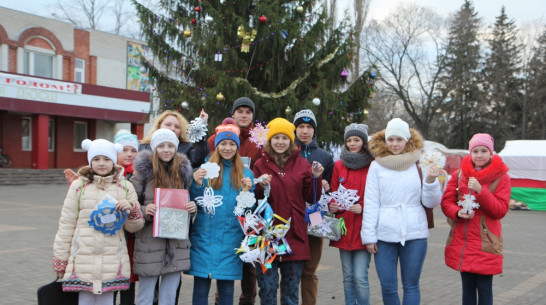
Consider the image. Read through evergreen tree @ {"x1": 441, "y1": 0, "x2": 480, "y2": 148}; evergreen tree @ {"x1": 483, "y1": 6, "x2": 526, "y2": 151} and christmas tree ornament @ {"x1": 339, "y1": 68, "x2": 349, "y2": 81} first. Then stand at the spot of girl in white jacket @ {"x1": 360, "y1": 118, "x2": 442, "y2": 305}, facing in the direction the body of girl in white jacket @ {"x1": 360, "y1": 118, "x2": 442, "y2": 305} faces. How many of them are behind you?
3

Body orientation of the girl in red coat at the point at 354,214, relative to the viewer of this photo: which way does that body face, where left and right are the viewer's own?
facing the viewer and to the left of the viewer

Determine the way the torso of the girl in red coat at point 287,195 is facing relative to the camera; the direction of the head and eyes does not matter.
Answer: toward the camera

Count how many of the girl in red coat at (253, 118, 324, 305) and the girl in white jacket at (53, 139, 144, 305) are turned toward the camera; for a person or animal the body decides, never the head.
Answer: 2

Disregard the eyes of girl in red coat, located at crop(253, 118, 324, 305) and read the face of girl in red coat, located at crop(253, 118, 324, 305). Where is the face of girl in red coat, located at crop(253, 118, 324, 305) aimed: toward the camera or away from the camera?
toward the camera

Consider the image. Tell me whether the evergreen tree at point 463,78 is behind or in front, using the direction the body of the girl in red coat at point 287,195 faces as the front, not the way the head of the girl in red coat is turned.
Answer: behind

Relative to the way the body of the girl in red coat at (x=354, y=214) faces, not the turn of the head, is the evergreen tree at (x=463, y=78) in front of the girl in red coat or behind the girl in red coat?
behind

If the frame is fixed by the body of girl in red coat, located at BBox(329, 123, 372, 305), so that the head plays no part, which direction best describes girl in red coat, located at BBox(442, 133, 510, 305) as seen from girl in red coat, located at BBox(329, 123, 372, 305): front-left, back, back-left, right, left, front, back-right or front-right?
back-left

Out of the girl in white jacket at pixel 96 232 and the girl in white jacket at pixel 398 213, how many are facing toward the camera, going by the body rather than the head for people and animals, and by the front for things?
2

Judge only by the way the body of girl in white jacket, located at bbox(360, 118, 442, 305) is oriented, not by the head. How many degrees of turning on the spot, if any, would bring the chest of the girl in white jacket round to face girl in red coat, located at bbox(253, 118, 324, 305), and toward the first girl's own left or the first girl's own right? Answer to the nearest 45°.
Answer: approximately 90° to the first girl's own right

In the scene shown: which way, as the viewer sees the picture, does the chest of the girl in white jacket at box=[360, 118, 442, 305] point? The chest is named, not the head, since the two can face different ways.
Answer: toward the camera

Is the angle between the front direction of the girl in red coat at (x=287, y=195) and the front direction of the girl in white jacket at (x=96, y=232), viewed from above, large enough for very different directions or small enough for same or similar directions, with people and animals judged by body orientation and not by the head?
same or similar directions

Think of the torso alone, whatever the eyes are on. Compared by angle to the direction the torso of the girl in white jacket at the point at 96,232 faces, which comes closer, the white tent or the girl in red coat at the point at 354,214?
the girl in red coat

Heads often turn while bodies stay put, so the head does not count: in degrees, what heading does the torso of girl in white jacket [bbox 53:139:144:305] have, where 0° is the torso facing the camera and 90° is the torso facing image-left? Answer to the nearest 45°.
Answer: approximately 0°
